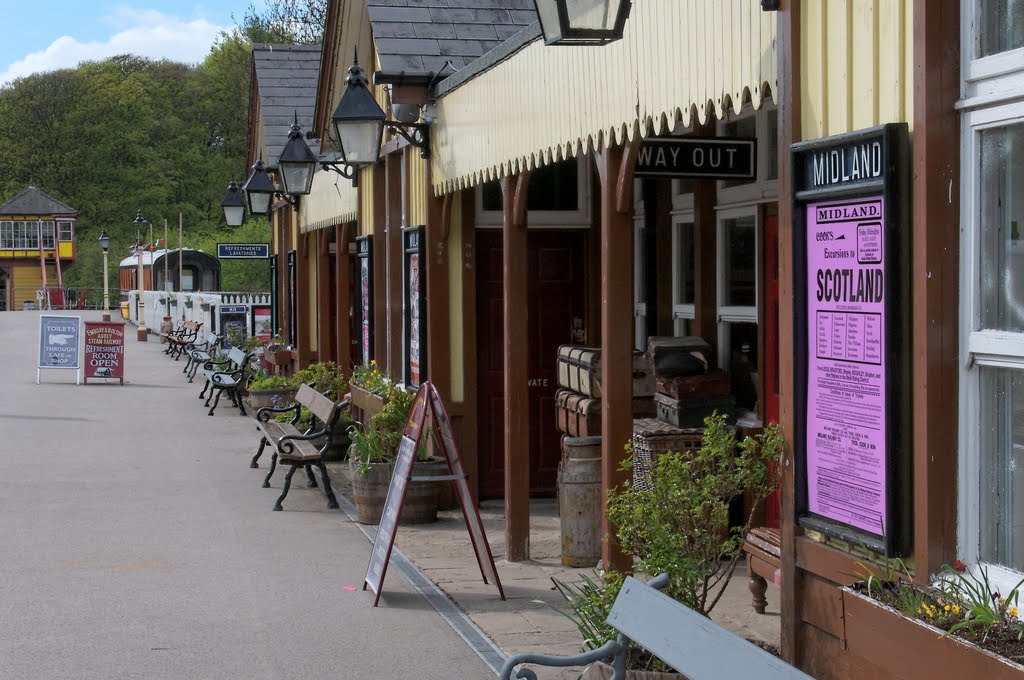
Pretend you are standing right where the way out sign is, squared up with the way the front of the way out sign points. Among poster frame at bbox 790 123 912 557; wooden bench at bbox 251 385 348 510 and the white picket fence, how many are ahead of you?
1

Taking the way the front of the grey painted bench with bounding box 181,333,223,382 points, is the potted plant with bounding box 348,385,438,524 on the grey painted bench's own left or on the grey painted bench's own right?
on the grey painted bench's own left

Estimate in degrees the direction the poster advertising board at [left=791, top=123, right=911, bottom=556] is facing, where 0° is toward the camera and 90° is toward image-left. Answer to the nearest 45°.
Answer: approximately 45°

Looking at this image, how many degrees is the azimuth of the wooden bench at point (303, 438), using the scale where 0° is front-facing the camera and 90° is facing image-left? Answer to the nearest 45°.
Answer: approximately 45°

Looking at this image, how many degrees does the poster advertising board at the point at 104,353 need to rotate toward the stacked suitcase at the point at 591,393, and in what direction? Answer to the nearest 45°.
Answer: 0° — it already faces it

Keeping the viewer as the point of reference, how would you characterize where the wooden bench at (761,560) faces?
facing the viewer and to the left of the viewer

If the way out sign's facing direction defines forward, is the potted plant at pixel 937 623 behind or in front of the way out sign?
in front

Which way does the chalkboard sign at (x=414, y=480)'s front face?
to the viewer's left

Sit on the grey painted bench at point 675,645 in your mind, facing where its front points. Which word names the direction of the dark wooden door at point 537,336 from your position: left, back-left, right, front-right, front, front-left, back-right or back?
back-right
